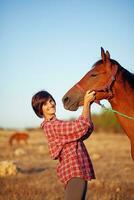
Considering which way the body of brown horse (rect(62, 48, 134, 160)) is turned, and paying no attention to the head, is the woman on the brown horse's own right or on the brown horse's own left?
on the brown horse's own left

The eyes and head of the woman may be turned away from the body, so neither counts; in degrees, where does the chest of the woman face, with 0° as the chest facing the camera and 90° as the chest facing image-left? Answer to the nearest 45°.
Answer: approximately 270°

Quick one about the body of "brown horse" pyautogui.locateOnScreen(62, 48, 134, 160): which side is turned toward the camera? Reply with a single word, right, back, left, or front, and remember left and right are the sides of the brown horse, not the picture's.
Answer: left

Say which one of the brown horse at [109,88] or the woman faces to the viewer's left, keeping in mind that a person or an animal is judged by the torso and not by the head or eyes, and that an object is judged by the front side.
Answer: the brown horse

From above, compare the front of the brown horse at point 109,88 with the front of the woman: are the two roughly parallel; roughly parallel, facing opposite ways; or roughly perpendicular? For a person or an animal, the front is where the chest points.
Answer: roughly parallel, facing opposite ways

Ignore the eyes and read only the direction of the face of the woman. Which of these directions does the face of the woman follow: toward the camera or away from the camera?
toward the camera

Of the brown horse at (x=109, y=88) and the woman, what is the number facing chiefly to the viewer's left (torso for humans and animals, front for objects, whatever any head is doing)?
1
